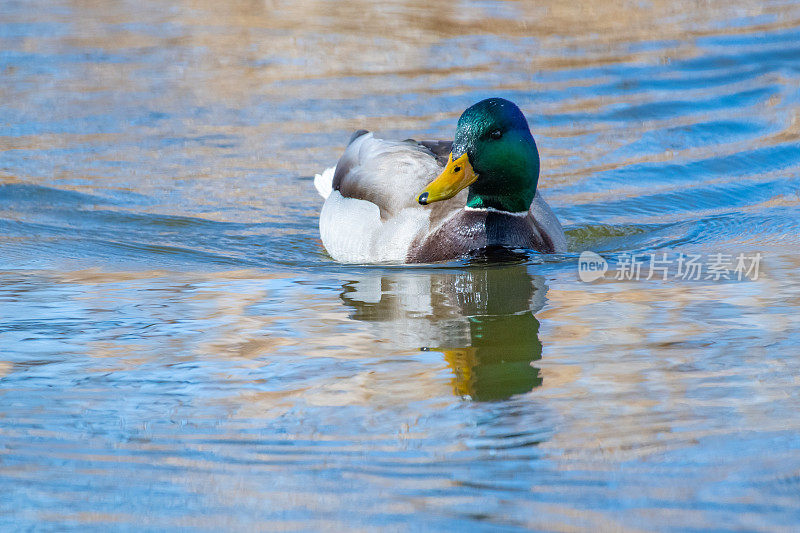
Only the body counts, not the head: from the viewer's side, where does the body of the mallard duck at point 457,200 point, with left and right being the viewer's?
facing the viewer and to the right of the viewer
